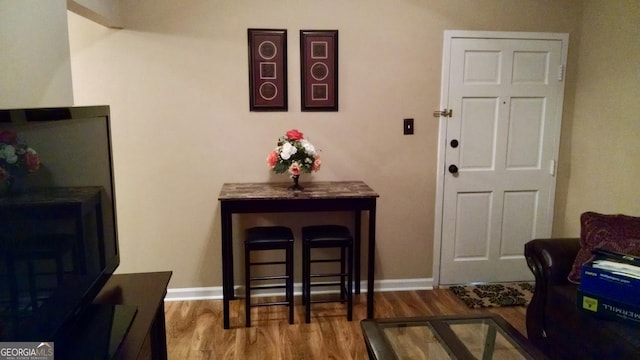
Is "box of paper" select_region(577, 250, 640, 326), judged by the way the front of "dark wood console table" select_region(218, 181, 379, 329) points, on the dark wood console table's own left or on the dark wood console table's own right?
on the dark wood console table's own left

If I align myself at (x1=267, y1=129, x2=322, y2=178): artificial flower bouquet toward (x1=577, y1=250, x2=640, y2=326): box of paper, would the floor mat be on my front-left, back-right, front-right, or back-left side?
front-left

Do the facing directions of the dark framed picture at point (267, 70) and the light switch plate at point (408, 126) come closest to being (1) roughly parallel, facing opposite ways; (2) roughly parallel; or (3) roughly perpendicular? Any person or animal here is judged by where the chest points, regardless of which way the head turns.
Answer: roughly parallel

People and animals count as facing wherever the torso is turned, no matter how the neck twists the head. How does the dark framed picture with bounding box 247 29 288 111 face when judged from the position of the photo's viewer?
facing the viewer

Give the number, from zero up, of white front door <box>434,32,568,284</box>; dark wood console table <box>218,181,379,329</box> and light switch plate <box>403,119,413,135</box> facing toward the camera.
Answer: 3

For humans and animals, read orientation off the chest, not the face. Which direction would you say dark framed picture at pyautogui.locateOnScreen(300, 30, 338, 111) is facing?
toward the camera

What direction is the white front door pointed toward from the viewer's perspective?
toward the camera

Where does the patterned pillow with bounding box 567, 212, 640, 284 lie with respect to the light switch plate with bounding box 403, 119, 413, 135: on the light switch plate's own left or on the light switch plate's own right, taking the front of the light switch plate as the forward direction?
on the light switch plate's own left

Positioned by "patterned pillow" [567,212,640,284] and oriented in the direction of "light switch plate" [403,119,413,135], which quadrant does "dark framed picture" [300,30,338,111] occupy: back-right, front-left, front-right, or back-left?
front-left

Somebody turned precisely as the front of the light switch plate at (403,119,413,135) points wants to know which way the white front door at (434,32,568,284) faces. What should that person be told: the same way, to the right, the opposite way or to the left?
the same way

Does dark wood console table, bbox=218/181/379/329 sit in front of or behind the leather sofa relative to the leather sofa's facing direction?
in front
